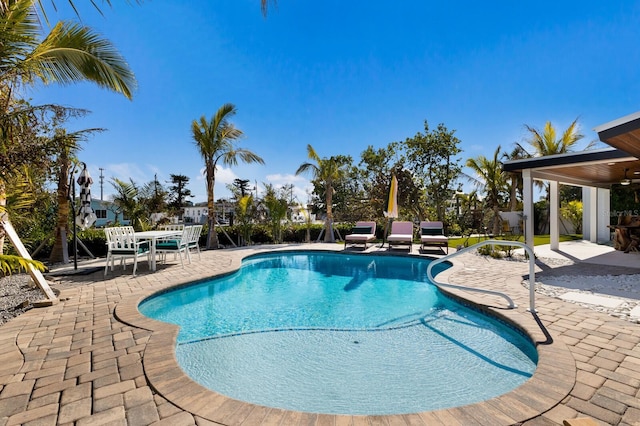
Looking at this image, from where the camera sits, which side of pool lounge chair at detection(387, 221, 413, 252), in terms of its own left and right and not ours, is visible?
front

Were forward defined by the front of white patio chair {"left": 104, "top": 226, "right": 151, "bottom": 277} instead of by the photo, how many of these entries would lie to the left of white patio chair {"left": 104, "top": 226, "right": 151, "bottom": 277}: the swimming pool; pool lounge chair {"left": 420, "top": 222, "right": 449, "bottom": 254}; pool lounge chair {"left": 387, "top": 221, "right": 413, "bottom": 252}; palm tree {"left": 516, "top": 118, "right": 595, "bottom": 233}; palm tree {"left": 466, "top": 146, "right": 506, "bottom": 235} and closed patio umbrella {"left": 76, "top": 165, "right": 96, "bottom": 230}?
1

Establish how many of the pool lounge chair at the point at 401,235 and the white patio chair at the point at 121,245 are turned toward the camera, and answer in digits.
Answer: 1

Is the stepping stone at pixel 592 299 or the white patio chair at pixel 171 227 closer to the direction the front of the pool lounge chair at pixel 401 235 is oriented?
the stepping stone

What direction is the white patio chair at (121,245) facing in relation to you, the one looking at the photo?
facing away from the viewer and to the right of the viewer

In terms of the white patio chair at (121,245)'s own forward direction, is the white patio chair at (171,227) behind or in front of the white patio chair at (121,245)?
in front

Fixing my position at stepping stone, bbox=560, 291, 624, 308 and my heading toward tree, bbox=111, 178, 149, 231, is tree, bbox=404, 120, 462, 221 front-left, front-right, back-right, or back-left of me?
front-right

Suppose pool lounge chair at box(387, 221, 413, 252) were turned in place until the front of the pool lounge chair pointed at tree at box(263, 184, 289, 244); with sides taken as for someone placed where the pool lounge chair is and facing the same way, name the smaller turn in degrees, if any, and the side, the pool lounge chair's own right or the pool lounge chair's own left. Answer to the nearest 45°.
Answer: approximately 90° to the pool lounge chair's own right

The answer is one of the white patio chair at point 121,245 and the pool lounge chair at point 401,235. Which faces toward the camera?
the pool lounge chair

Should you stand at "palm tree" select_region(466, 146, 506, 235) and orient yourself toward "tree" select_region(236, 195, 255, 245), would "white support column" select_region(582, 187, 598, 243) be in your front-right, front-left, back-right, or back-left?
back-left

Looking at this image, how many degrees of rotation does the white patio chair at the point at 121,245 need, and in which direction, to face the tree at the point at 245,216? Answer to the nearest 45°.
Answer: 0° — it already faces it

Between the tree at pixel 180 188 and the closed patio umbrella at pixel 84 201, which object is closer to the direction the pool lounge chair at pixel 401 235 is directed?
the closed patio umbrella

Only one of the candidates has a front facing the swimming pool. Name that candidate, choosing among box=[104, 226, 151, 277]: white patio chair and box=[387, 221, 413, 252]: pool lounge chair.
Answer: the pool lounge chair

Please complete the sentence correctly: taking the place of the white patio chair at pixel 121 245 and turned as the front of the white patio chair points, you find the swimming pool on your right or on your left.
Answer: on your right

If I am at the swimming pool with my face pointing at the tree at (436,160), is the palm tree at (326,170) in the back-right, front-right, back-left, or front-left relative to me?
front-left

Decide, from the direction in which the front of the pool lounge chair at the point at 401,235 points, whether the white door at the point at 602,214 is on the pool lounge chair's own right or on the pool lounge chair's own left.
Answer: on the pool lounge chair's own left

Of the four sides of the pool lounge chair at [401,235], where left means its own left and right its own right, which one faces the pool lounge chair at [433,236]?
left
